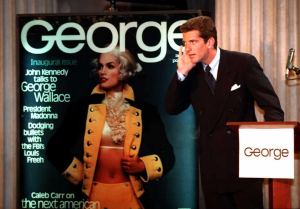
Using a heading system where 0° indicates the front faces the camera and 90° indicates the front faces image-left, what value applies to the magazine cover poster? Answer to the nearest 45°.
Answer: approximately 0°

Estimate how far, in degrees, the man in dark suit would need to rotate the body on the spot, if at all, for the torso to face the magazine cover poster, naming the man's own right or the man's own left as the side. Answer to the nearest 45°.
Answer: approximately 45° to the man's own right

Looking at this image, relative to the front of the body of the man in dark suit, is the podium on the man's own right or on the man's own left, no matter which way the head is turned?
on the man's own left

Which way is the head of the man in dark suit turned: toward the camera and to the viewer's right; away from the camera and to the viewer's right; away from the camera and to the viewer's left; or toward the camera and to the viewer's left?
toward the camera and to the viewer's left

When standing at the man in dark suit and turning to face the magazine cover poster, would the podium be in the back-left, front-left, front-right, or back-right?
back-left

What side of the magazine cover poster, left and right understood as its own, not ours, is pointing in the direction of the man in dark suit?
left

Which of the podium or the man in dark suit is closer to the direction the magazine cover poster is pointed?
the podium

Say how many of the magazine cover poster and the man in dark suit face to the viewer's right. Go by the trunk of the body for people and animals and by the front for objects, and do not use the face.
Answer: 0

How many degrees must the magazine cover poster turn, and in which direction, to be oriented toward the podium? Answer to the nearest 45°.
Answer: approximately 45° to its left

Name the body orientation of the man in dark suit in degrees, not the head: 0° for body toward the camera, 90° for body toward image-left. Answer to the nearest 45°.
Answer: approximately 45°
